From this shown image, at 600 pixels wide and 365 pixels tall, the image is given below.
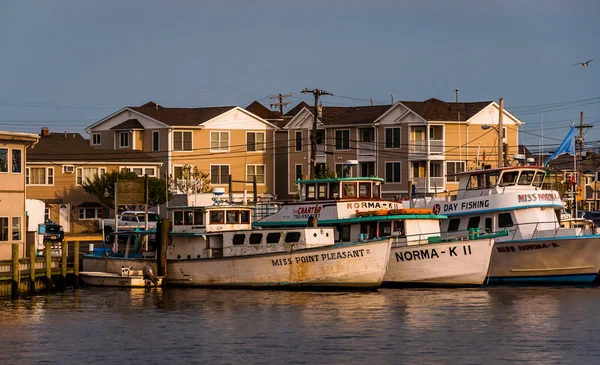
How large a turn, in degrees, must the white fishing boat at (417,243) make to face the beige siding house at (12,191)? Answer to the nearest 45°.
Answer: approximately 135° to its right

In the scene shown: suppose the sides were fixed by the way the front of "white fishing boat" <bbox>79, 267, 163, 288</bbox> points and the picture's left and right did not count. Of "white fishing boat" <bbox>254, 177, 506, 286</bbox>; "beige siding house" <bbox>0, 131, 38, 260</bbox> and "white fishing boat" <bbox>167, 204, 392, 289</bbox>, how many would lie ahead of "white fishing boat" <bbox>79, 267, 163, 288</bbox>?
1

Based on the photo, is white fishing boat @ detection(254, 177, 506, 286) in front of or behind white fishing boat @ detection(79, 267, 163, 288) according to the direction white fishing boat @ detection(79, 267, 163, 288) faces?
behind

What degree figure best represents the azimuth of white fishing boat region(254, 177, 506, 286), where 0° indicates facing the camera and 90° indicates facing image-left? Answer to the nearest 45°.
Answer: approximately 315°

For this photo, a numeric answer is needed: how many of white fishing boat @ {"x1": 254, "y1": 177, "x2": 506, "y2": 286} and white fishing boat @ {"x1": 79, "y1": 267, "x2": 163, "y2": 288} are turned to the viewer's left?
1

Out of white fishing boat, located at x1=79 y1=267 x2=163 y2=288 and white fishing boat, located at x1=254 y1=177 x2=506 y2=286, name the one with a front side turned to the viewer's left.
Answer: white fishing boat, located at x1=79 y1=267 x2=163 y2=288

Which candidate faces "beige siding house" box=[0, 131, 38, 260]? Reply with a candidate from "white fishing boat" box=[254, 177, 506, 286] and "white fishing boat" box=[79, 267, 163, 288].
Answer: "white fishing boat" box=[79, 267, 163, 288]

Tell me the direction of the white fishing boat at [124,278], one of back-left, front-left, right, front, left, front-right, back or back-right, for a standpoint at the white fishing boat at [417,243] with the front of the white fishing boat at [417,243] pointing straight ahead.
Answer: back-right

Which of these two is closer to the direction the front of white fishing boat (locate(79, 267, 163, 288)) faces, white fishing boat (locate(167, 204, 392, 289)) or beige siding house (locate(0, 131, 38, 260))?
the beige siding house

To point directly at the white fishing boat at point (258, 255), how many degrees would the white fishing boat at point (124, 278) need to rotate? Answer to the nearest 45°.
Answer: approximately 135° to its left

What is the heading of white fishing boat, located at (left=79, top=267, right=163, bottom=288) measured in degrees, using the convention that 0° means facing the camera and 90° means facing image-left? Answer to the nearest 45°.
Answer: approximately 90°

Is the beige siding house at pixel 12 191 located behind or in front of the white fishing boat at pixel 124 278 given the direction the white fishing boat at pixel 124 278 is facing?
in front
